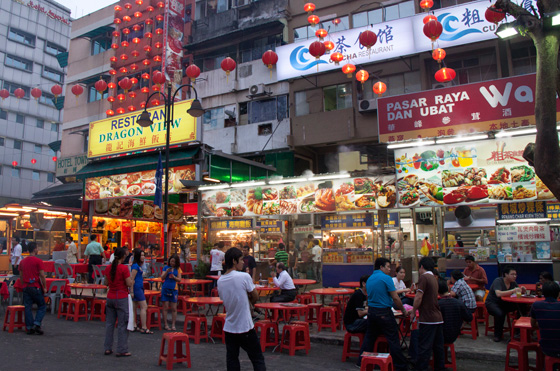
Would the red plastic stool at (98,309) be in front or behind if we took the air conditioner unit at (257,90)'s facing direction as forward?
in front

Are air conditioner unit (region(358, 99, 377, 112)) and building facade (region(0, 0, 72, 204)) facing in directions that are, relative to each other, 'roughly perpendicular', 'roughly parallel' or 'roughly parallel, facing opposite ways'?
roughly perpendicular

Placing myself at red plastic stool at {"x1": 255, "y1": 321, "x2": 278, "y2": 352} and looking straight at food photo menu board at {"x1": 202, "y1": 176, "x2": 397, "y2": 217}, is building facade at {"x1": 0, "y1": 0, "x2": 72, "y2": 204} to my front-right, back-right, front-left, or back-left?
front-left

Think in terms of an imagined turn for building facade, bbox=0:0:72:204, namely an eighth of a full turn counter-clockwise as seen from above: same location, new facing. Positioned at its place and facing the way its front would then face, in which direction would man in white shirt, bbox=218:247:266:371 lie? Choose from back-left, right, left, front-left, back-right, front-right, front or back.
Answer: right

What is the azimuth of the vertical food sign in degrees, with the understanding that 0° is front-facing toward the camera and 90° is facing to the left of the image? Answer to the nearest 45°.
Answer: approximately 315°

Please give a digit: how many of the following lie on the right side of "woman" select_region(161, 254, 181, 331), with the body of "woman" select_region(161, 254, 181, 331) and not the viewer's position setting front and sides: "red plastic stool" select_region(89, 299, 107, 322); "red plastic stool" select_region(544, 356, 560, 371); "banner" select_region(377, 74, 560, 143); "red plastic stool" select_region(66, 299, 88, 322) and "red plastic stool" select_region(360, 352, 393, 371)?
2

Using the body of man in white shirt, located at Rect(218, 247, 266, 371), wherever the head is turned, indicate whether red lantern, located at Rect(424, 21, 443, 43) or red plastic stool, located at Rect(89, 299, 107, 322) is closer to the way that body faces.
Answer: the red lantern

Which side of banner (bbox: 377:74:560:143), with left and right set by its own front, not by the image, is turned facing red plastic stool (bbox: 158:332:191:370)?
front

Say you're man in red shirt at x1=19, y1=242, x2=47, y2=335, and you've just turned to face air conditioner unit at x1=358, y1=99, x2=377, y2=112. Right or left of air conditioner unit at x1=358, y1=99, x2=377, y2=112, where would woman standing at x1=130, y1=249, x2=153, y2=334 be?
right

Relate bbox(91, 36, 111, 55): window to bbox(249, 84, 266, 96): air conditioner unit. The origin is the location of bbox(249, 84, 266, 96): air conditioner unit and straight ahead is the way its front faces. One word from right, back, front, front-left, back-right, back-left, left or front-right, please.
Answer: right
